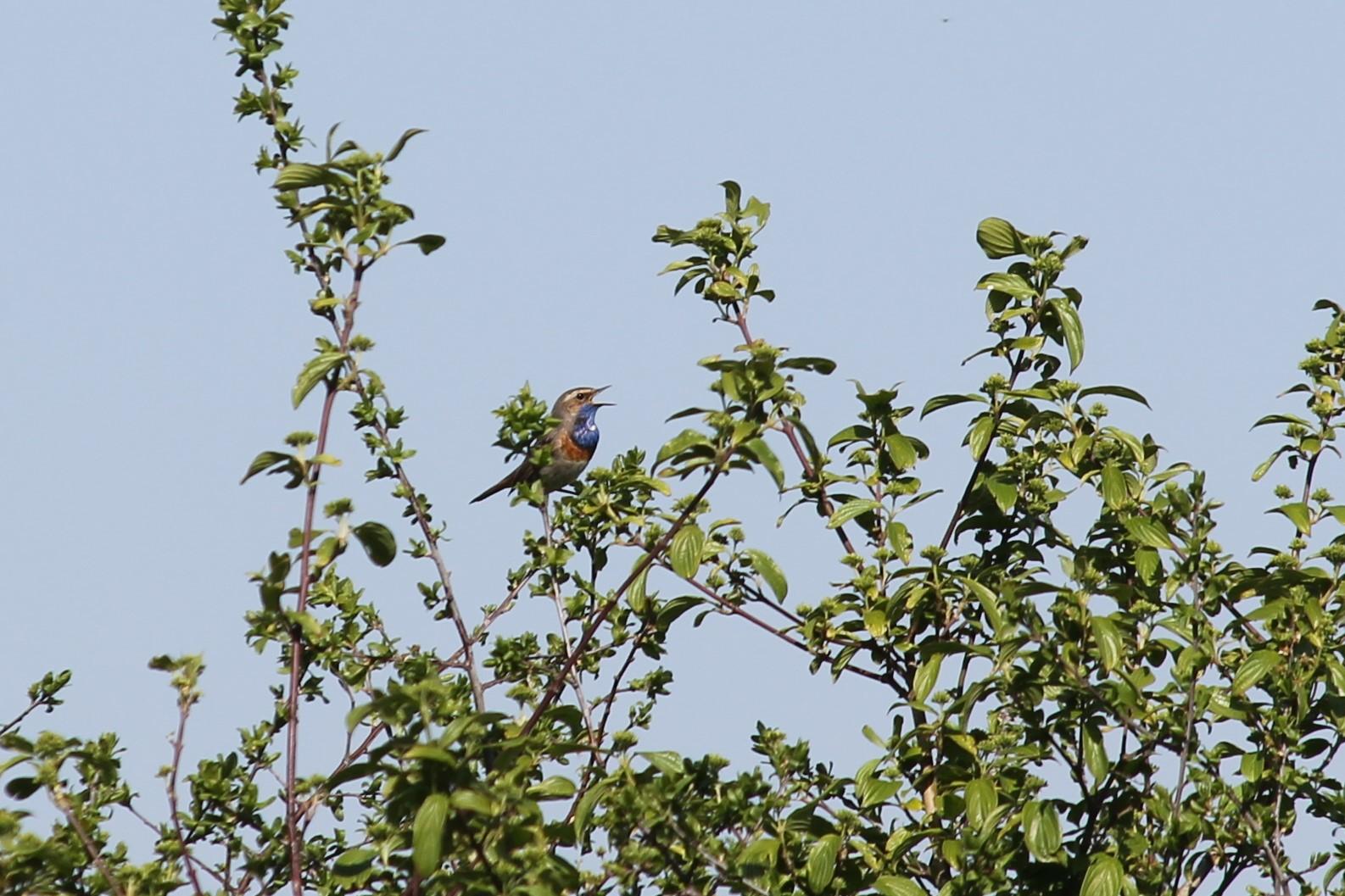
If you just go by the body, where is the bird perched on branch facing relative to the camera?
to the viewer's right
